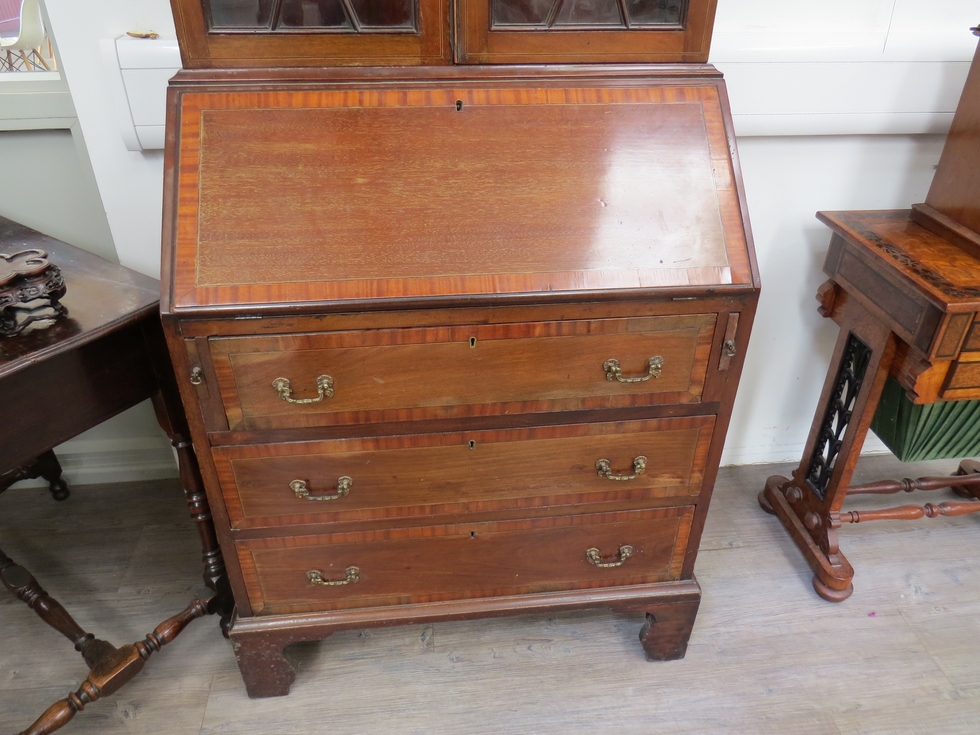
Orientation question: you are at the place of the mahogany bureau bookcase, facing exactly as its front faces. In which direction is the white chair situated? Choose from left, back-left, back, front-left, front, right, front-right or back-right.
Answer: back-right

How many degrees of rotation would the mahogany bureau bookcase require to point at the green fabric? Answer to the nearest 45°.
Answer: approximately 90° to its left

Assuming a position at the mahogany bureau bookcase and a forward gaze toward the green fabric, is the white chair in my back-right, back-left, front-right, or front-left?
back-left

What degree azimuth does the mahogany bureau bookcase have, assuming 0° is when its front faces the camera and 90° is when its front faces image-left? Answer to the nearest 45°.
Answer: approximately 0°
